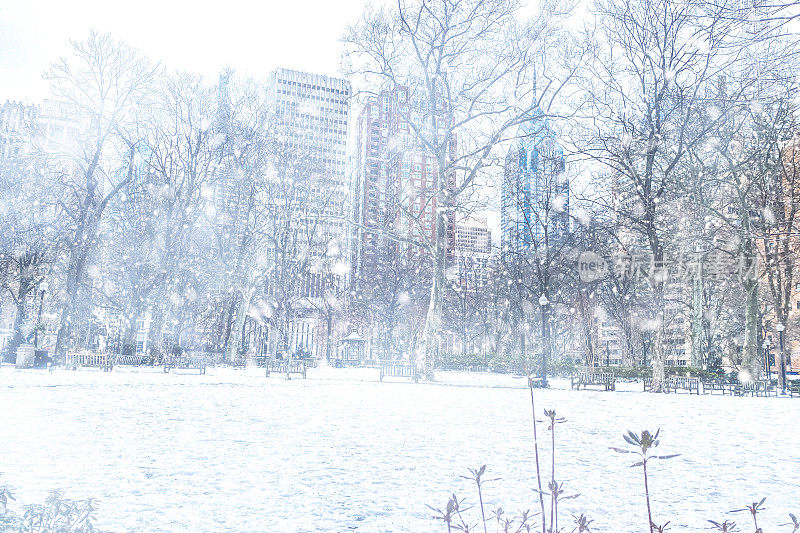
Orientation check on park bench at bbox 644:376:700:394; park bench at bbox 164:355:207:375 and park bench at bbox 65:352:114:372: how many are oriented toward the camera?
3

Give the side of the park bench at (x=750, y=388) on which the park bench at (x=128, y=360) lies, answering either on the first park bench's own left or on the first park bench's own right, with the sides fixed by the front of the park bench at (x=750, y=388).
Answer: on the first park bench's own right

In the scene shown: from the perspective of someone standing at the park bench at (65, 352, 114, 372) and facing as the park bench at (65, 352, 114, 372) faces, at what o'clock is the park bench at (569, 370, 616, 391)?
the park bench at (569, 370, 616, 391) is roughly at 10 o'clock from the park bench at (65, 352, 114, 372).

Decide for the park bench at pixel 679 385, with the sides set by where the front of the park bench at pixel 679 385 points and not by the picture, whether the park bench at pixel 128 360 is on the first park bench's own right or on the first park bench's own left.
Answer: on the first park bench's own right

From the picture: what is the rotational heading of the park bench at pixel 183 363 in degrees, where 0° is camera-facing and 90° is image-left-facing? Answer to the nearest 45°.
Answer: approximately 0°

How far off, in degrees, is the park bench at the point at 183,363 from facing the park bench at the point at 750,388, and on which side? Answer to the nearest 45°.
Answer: approximately 45° to its left

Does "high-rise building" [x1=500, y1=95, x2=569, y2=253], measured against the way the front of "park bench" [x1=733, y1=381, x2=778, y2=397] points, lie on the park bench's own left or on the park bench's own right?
on the park bench's own right

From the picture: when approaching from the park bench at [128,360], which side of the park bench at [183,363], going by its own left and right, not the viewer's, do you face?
right

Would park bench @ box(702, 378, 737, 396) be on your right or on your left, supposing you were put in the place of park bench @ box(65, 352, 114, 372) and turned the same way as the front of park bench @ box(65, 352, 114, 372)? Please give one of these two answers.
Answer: on your left
